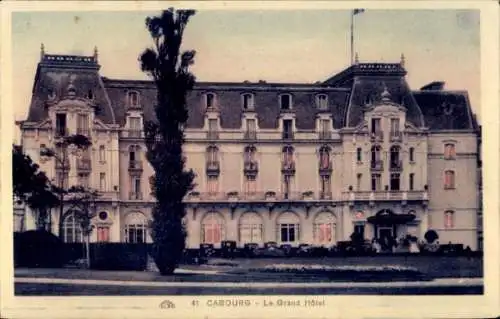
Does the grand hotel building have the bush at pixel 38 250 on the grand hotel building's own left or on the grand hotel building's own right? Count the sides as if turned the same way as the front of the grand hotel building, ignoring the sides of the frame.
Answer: on the grand hotel building's own right

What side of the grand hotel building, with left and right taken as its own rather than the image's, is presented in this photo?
front

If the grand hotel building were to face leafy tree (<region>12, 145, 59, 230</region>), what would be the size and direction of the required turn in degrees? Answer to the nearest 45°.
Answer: approximately 90° to its right
